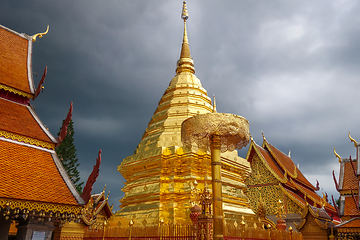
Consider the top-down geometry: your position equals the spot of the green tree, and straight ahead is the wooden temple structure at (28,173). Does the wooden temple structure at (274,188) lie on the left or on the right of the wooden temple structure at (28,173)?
left

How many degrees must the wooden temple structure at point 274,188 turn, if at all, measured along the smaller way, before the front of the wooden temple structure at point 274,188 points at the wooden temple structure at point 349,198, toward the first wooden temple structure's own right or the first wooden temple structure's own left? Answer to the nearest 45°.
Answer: approximately 90° to the first wooden temple structure's own left

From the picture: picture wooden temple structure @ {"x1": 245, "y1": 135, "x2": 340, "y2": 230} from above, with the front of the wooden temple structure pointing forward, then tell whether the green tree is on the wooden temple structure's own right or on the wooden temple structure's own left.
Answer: on the wooden temple structure's own right

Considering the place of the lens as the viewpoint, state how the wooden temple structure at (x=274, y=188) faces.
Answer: facing the viewer and to the left of the viewer

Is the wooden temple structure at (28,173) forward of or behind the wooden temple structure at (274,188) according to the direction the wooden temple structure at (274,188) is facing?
forward

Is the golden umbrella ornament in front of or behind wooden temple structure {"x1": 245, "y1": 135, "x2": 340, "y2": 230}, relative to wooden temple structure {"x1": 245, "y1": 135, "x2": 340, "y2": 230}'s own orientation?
in front

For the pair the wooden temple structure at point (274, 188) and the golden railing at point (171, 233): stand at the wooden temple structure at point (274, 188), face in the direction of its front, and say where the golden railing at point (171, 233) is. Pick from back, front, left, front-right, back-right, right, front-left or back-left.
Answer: front-left
